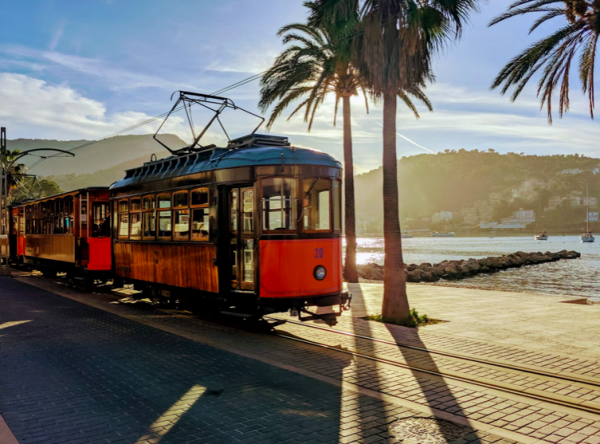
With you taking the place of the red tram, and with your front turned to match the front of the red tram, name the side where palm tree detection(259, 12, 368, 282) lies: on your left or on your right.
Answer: on your left

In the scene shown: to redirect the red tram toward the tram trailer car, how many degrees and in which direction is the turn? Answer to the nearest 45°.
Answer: approximately 180°

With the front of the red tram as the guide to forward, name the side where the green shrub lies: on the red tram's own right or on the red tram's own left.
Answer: on the red tram's own left

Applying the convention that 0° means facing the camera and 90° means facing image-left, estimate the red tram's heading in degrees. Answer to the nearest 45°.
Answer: approximately 315°

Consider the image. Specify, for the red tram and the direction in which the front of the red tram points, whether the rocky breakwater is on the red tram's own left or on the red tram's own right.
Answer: on the red tram's own left

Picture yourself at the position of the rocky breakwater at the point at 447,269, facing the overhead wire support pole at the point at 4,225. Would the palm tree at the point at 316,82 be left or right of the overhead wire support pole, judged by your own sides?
left
